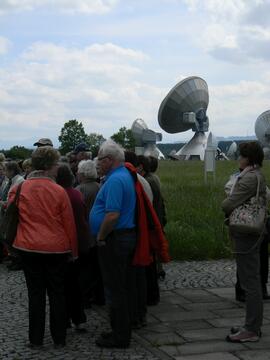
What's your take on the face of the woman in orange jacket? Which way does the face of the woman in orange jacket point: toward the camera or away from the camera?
away from the camera

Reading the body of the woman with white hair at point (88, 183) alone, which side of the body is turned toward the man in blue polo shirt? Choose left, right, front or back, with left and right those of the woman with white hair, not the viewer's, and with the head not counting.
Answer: back

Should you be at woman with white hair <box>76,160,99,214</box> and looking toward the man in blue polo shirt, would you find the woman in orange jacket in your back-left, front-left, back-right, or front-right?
front-right

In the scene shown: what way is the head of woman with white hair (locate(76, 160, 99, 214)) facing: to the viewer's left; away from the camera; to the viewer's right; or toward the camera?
away from the camera

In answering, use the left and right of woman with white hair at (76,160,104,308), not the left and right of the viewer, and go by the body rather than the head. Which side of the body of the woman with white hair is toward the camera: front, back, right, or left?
back

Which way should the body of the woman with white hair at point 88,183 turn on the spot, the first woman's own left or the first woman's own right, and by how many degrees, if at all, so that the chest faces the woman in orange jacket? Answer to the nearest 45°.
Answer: approximately 180°

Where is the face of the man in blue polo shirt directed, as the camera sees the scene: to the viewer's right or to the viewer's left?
to the viewer's left
